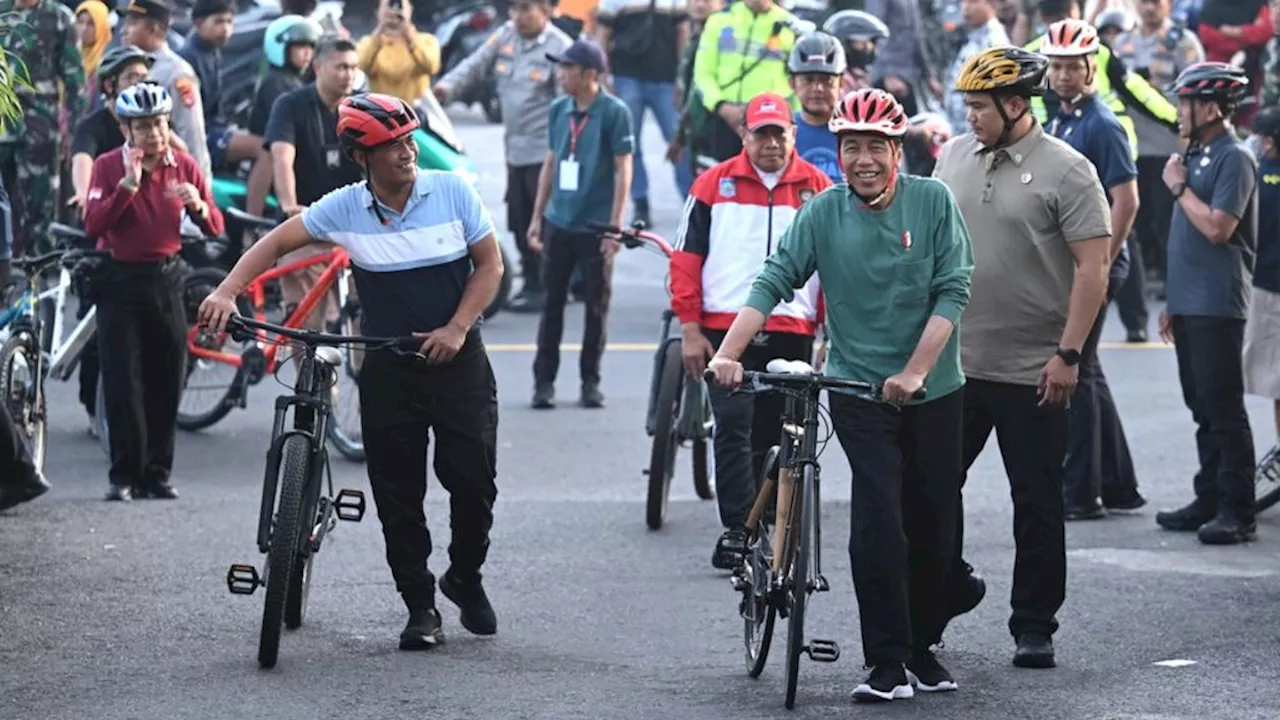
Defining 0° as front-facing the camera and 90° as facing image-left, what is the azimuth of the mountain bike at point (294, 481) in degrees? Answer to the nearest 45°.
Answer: approximately 0°

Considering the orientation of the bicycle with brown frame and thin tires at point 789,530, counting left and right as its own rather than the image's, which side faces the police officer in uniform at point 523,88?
back

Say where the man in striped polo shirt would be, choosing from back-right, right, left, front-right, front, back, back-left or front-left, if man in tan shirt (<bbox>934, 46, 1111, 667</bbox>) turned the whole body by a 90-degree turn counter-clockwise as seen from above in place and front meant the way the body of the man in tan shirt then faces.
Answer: back-right

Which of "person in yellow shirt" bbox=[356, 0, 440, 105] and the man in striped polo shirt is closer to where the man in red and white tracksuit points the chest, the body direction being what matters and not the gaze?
the man in striped polo shirt

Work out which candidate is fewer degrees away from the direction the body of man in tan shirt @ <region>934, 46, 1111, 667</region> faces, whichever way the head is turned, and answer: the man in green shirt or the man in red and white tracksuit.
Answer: the man in green shirt

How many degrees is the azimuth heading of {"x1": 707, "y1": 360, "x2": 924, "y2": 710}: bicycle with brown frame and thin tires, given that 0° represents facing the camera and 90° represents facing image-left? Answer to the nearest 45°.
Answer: approximately 0°

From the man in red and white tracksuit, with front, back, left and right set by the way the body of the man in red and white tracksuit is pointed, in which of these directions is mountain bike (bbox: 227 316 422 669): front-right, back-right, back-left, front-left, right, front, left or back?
front-right
